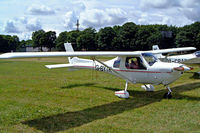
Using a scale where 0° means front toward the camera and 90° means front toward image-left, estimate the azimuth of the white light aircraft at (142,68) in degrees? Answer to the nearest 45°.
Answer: approximately 315°
